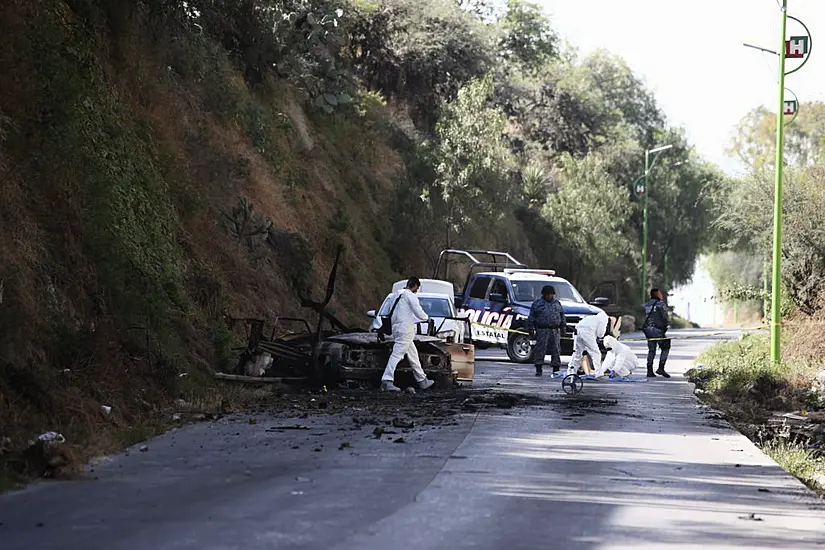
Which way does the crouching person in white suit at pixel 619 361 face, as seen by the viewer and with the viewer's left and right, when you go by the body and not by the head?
facing to the left of the viewer

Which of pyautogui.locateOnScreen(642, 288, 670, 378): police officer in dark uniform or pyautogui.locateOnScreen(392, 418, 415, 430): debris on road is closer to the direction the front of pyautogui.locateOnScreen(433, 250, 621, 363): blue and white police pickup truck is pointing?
the police officer in dark uniform

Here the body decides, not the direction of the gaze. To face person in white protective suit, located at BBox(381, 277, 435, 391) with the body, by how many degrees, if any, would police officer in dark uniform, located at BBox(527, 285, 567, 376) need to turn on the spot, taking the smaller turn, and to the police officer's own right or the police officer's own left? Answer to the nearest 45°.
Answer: approximately 45° to the police officer's own right

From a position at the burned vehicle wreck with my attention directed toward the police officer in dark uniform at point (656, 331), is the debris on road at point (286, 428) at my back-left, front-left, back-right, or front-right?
back-right

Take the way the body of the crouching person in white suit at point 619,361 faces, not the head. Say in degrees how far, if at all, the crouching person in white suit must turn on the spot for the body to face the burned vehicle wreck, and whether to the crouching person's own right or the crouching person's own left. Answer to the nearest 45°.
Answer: approximately 45° to the crouching person's own left

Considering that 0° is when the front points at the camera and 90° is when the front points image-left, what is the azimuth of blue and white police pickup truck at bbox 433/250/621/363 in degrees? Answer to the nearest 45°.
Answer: approximately 315°

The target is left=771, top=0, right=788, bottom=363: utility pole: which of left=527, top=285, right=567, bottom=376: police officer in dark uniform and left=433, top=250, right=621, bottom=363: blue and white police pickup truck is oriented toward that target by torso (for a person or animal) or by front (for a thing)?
the blue and white police pickup truck

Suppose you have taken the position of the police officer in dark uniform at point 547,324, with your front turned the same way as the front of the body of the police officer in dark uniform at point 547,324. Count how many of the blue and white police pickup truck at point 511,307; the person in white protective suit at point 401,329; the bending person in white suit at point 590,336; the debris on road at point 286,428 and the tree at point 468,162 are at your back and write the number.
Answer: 2

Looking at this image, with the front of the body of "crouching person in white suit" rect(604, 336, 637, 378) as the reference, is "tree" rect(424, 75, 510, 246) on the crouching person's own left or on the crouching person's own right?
on the crouching person's own right

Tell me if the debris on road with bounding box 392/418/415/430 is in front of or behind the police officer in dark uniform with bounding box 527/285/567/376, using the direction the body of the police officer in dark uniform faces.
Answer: in front
